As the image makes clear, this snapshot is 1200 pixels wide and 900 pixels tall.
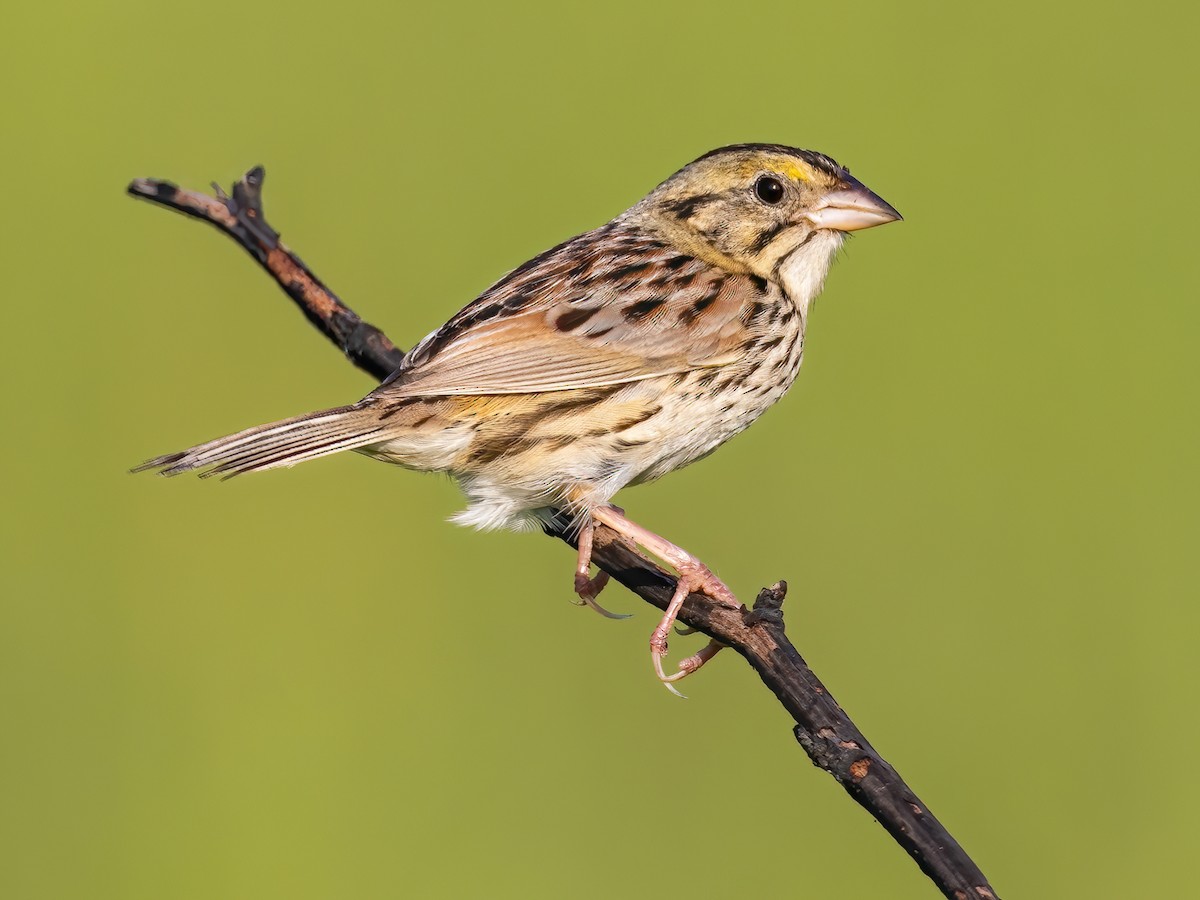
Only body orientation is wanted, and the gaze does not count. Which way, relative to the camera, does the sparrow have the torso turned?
to the viewer's right
